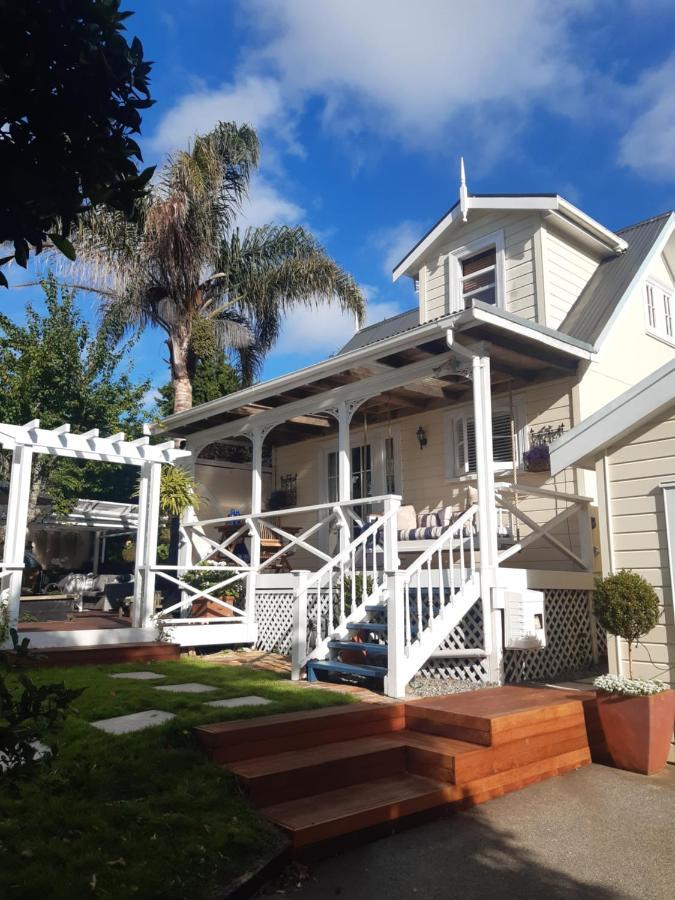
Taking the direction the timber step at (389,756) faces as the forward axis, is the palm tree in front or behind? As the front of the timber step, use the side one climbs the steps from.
behind

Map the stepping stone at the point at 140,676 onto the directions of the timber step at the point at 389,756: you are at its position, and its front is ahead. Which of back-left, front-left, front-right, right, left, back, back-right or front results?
back

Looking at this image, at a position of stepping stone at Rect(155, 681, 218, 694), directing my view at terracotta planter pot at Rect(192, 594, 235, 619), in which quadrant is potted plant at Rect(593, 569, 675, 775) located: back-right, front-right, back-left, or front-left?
back-right

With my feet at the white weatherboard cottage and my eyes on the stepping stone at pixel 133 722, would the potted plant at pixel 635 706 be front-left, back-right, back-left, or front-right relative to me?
front-left

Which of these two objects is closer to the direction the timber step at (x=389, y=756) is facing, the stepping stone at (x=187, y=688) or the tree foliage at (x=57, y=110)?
the tree foliage

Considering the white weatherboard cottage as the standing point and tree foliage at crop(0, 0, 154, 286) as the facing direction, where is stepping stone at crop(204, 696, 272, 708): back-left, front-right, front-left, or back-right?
front-right

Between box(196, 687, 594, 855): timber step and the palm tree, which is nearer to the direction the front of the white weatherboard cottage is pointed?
the timber step

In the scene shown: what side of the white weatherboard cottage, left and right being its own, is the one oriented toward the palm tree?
right

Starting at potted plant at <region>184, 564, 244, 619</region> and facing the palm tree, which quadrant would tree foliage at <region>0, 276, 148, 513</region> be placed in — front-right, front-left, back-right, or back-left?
front-left

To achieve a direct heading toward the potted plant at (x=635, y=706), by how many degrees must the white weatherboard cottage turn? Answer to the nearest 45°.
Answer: approximately 45° to its left

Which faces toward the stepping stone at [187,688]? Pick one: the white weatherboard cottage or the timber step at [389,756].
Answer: the white weatherboard cottage

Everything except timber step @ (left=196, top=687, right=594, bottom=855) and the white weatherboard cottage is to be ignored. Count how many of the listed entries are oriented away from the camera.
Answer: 0
